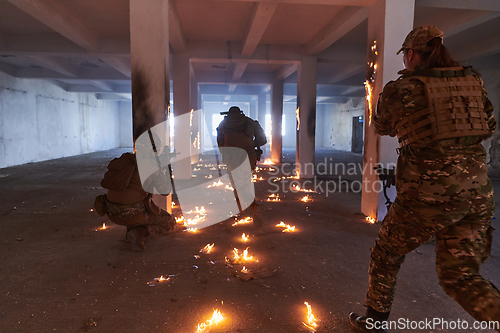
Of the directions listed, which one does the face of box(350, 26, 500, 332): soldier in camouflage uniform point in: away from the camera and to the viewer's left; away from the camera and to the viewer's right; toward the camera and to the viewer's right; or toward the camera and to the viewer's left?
away from the camera and to the viewer's left

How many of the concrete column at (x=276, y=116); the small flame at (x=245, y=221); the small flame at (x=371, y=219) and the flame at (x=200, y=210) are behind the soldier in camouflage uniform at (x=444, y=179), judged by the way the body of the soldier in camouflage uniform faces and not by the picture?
0

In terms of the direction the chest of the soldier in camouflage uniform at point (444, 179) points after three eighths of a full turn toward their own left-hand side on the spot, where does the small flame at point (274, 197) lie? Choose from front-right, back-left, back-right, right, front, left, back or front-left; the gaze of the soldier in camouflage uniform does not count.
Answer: back-right

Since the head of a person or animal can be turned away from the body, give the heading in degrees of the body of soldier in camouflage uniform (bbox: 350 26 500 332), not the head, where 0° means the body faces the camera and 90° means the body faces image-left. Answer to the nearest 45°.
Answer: approximately 135°

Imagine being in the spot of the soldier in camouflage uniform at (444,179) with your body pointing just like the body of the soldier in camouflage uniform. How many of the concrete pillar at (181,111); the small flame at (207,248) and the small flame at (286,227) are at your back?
0

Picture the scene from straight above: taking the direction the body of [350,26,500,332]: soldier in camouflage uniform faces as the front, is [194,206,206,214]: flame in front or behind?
in front

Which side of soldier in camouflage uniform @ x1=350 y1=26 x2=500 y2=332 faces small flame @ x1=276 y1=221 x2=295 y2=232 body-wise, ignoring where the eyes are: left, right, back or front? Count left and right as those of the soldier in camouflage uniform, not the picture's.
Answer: front

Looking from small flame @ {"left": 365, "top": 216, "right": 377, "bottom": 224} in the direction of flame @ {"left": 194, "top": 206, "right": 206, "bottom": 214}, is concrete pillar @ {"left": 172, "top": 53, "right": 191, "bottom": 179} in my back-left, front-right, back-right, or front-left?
front-right

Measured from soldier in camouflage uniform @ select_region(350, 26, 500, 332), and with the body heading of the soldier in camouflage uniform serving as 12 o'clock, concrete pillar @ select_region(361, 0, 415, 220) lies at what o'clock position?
The concrete pillar is roughly at 1 o'clock from the soldier in camouflage uniform.

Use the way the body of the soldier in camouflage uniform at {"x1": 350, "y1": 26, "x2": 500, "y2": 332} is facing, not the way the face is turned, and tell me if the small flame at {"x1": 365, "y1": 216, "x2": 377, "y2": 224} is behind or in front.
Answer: in front

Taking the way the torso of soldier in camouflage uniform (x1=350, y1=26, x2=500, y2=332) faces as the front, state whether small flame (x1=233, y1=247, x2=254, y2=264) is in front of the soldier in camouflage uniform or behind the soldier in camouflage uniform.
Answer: in front

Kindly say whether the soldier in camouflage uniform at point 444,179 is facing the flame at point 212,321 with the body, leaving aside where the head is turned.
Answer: no

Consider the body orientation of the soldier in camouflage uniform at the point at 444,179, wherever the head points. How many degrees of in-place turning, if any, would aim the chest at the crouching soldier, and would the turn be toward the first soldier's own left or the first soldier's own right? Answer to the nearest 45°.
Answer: approximately 45° to the first soldier's own left

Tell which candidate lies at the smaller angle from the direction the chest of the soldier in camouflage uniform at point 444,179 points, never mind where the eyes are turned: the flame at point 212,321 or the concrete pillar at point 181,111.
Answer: the concrete pillar

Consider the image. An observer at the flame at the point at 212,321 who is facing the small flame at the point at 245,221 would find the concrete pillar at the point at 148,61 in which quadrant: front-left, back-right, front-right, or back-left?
front-left
